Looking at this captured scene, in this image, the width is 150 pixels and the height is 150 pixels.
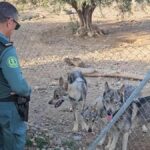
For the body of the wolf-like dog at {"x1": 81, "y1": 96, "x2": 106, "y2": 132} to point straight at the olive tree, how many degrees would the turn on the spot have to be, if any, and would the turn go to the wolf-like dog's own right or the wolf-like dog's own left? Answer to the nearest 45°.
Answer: approximately 135° to the wolf-like dog's own right

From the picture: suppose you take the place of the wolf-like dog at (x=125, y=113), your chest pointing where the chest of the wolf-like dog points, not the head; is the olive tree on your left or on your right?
on your right

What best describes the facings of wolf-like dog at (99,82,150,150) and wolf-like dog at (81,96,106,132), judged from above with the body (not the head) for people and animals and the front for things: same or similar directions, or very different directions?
same or similar directions

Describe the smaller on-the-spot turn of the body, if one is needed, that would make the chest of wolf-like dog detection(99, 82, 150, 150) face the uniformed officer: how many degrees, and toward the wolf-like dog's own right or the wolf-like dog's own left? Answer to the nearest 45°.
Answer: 0° — it already faces them

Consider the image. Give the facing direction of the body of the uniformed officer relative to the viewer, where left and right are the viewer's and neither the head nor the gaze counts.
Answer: facing away from the viewer and to the right of the viewer

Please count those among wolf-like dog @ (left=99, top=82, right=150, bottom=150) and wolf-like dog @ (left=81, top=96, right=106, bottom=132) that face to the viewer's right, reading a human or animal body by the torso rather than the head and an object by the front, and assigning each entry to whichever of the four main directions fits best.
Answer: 0

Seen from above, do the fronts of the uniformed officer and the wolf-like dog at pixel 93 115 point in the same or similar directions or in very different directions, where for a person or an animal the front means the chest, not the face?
very different directions

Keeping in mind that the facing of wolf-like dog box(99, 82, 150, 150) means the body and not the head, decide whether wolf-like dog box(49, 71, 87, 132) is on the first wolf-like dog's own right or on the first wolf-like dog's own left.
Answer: on the first wolf-like dog's own right

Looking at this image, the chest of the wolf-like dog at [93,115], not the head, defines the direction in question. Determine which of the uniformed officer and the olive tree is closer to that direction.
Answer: the uniformed officer

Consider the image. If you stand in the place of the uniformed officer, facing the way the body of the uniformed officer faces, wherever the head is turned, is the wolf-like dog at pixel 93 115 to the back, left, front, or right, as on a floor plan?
front

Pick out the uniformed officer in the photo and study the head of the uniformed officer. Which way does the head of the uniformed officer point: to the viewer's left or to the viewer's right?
to the viewer's right

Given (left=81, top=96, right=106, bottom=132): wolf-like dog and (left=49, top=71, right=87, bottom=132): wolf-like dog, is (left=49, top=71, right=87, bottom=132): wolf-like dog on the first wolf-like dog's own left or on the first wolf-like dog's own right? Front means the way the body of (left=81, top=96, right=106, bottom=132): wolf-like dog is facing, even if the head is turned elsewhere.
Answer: on the first wolf-like dog's own right

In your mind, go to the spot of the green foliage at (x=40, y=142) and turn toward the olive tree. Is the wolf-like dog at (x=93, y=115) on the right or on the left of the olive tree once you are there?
right

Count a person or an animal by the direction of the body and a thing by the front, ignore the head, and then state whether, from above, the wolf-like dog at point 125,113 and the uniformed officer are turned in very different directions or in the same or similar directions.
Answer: very different directions

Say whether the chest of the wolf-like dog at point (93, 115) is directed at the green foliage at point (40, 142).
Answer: yes
